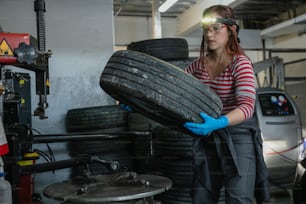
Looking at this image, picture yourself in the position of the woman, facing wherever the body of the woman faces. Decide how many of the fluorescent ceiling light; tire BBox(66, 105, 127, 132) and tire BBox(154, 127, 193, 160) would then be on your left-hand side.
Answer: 0

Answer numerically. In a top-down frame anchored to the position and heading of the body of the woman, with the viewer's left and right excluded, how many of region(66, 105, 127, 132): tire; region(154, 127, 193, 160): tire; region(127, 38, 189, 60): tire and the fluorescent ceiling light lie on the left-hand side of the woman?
0

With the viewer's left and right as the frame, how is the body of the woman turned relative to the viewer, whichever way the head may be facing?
facing the viewer and to the left of the viewer

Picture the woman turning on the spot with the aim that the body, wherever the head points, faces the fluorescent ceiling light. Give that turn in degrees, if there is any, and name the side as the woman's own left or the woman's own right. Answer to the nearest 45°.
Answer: approximately 135° to the woman's own right

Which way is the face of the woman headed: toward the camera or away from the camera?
toward the camera

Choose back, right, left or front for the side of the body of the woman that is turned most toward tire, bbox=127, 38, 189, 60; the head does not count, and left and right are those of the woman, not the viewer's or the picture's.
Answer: right

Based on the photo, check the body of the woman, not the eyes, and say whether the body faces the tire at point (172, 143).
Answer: no
